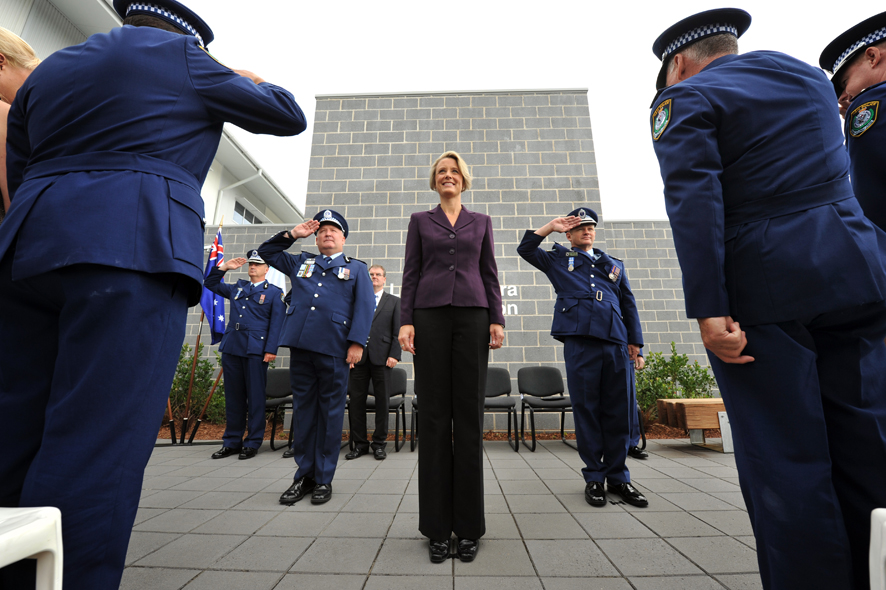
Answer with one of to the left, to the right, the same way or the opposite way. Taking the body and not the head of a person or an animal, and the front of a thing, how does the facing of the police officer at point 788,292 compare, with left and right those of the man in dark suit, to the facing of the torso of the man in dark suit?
the opposite way

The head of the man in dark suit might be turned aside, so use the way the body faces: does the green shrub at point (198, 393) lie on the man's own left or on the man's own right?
on the man's own right

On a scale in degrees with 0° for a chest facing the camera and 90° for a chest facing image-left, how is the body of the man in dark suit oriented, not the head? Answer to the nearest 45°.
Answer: approximately 0°

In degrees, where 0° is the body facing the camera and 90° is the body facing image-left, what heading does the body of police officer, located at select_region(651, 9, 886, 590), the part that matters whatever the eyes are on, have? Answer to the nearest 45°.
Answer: approximately 135°

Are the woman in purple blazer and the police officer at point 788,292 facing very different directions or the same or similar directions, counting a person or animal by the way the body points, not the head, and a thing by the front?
very different directions

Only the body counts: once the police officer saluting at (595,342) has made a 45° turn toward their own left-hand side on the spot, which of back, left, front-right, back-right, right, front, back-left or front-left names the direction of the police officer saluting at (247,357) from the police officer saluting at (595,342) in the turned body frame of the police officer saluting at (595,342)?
back-right

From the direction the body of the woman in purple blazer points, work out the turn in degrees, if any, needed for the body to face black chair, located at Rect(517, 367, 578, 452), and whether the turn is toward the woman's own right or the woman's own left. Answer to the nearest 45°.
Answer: approximately 180°

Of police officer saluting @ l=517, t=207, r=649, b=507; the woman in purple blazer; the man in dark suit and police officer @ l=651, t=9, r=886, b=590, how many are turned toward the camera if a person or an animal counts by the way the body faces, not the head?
3
